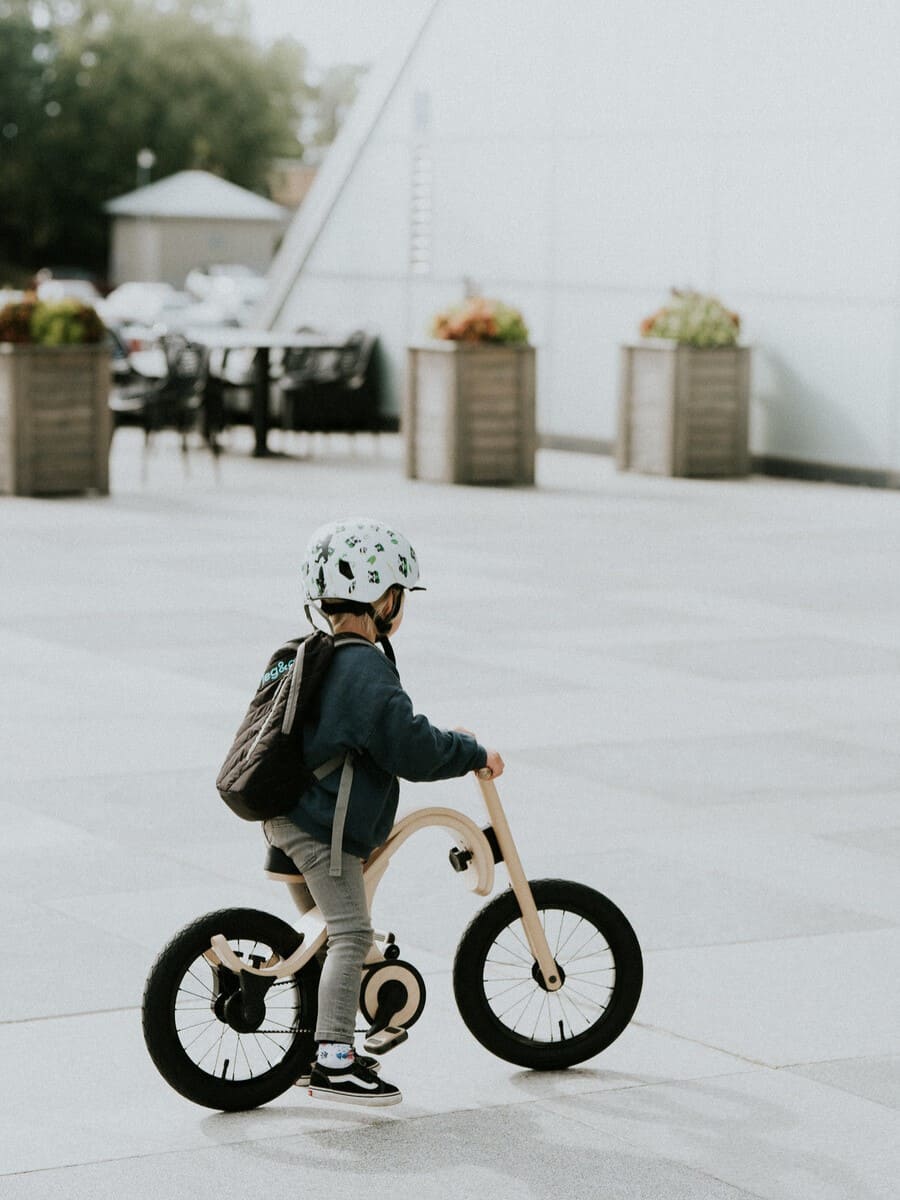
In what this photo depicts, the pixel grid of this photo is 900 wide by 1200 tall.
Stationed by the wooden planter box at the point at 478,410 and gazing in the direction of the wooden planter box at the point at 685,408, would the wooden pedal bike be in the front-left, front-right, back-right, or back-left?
back-right

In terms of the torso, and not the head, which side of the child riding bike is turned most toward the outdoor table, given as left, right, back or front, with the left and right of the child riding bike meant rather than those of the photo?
left

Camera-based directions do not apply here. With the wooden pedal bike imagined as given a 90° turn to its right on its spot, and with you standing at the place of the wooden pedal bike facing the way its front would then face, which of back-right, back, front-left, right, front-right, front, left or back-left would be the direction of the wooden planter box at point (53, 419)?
back

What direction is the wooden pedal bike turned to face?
to the viewer's right

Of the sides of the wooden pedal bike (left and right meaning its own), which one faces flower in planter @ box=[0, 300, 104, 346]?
left

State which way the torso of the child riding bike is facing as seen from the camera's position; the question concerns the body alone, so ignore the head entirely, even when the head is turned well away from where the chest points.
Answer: to the viewer's right

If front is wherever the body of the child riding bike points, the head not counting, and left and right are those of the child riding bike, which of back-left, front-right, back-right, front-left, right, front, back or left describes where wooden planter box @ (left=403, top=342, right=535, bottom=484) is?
left

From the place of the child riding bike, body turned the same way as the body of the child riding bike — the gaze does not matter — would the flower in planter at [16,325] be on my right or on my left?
on my left

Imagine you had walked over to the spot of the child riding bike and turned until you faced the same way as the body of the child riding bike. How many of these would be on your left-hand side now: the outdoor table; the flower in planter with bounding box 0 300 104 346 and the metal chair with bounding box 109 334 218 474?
3

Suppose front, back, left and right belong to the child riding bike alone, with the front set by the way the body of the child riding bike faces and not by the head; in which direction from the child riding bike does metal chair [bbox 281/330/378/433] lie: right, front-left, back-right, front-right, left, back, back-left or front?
left

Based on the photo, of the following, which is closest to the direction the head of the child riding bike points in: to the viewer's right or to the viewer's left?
to the viewer's right

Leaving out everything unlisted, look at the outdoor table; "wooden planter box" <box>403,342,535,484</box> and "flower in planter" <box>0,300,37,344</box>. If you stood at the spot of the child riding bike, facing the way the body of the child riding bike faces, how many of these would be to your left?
3

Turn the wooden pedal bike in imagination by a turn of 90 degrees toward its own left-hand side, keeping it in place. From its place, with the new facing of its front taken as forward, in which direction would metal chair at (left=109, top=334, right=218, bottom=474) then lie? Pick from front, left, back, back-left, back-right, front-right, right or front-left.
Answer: front

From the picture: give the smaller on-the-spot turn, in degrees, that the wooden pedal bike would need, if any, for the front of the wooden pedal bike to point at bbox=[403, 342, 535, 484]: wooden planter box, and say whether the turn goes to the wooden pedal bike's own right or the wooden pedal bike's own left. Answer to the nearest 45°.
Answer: approximately 90° to the wooden pedal bike's own left

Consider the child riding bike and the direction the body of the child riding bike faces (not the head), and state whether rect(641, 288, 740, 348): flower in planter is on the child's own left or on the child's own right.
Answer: on the child's own left
